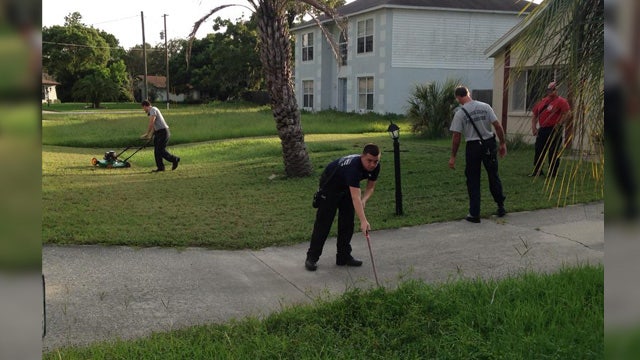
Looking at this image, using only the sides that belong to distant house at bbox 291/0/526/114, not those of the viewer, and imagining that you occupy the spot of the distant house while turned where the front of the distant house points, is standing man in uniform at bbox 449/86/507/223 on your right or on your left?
on your left

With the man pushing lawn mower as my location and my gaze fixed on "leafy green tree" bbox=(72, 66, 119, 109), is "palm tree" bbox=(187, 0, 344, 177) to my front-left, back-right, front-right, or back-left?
back-right

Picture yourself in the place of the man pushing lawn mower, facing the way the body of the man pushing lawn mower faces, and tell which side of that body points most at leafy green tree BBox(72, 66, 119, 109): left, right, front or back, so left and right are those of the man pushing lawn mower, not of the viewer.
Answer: right

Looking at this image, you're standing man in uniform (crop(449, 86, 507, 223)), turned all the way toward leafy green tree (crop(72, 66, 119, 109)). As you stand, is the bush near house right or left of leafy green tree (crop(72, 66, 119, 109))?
right

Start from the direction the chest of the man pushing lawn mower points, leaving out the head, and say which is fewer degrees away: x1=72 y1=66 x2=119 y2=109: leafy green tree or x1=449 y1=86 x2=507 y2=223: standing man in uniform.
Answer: the leafy green tree

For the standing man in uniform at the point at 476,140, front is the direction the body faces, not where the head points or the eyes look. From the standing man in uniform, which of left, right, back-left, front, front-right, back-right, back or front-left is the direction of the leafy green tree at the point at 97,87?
front-left

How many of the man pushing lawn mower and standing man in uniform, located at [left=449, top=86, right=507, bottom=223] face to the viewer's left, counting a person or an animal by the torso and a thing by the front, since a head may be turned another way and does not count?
1

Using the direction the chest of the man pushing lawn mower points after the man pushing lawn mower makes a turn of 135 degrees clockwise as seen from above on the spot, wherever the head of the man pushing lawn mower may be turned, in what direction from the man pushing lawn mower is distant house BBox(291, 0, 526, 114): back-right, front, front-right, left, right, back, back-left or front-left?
front

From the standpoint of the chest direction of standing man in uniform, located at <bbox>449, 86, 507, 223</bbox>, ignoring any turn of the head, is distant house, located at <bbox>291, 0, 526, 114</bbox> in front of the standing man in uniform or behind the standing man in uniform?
in front

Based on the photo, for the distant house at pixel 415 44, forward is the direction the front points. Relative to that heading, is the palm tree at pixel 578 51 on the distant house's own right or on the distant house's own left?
on the distant house's own left

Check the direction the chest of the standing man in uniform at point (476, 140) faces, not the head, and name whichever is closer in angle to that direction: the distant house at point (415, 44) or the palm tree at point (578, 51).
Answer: the distant house

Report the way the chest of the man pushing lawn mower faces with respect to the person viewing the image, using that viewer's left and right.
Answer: facing to the left of the viewer

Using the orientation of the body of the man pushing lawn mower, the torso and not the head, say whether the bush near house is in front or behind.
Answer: behind

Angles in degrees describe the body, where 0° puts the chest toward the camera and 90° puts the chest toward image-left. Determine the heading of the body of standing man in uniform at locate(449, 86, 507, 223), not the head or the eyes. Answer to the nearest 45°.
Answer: approximately 180°
